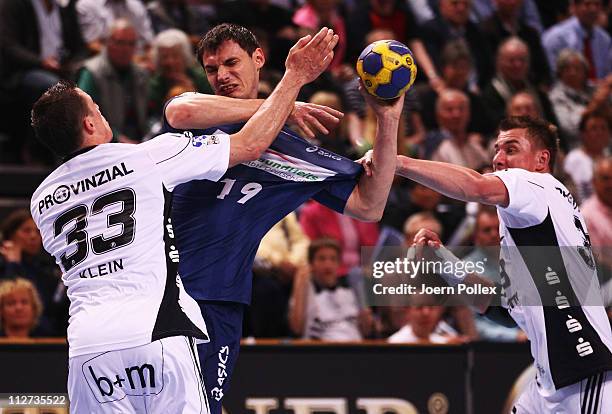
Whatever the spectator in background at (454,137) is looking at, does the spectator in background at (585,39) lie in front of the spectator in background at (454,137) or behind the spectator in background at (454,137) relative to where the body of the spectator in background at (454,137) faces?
behind

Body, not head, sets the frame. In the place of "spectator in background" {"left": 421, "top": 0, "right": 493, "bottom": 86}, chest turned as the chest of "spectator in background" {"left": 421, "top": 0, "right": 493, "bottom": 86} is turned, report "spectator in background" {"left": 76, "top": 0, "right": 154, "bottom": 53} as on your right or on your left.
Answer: on your right

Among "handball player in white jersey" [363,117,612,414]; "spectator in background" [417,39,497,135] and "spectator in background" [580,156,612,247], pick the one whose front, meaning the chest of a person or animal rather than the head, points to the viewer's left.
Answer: the handball player in white jersey

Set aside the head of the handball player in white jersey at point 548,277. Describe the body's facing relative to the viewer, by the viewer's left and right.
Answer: facing to the left of the viewer

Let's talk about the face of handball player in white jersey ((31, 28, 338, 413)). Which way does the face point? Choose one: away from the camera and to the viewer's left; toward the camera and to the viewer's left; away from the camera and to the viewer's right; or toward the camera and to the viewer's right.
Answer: away from the camera and to the viewer's right

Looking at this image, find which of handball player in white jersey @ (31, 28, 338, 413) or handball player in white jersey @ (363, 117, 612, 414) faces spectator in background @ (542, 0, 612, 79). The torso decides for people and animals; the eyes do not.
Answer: handball player in white jersey @ (31, 28, 338, 413)
